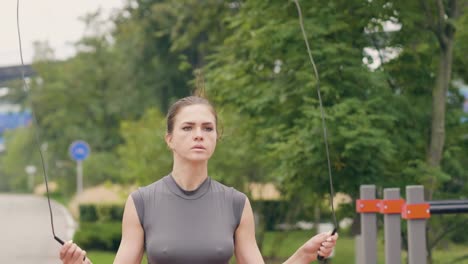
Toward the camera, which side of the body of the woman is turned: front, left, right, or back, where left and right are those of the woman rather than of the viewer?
front

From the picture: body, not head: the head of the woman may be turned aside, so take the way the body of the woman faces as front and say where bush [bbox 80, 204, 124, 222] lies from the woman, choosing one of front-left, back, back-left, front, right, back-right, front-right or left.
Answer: back

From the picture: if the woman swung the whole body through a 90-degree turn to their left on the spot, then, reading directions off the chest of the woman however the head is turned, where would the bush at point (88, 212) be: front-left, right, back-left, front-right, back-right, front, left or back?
left

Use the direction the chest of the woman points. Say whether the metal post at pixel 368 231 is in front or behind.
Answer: behind

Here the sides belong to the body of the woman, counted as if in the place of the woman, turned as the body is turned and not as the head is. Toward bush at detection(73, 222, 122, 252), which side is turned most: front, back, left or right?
back
